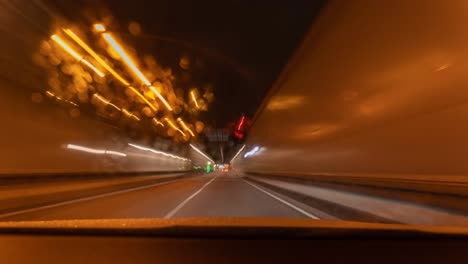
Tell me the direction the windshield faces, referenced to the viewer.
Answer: facing away from the viewer
